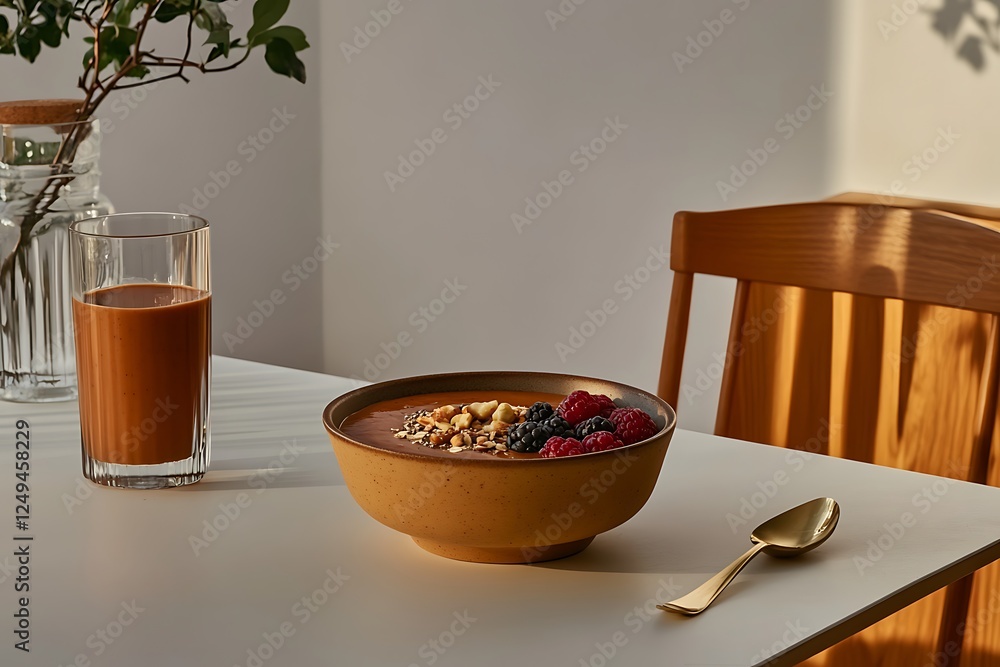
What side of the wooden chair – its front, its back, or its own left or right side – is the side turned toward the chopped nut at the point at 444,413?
front

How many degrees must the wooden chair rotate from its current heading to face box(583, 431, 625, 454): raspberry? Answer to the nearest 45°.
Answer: approximately 45° to its left

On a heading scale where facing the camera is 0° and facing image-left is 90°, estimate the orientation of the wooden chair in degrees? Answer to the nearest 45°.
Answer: approximately 45°

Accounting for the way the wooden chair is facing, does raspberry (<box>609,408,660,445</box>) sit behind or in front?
in front

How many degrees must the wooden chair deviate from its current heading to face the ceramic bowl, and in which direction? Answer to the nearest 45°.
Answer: approximately 45° to its left

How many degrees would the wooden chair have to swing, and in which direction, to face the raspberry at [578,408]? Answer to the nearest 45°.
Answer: approximately 45° to its left

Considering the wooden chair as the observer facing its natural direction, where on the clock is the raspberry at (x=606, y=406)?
The raspberry is roughly at 11 o'clock from the wooden chair.

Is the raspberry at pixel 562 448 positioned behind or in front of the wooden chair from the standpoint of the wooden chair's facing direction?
in front

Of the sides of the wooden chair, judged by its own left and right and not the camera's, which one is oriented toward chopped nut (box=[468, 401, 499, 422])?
front

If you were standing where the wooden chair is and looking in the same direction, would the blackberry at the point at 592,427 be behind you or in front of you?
in front
